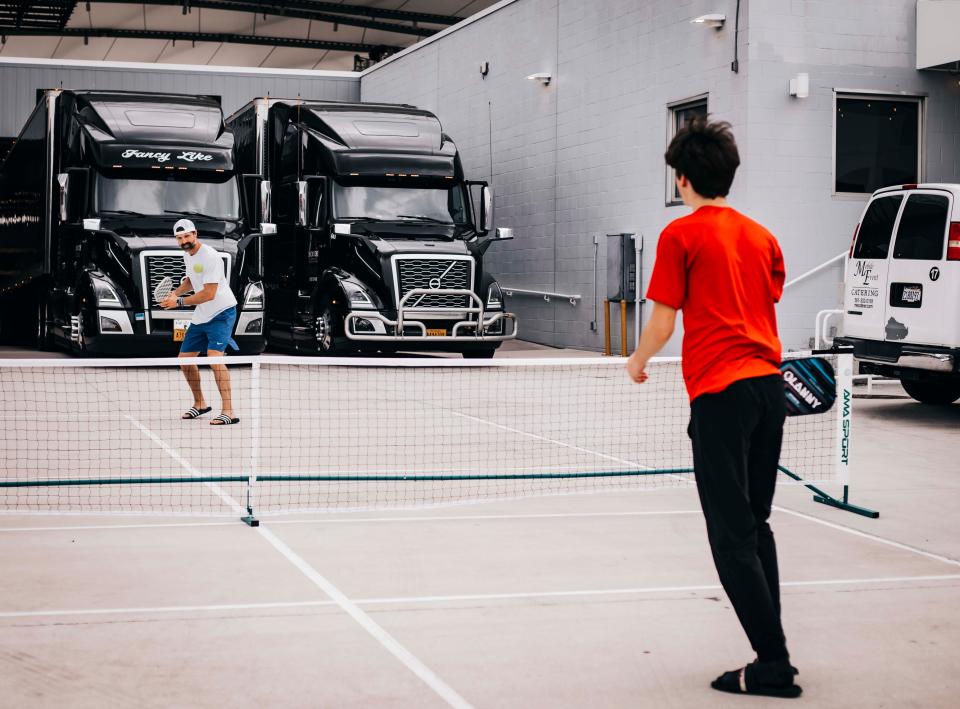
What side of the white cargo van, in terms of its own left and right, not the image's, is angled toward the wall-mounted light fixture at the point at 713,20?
left

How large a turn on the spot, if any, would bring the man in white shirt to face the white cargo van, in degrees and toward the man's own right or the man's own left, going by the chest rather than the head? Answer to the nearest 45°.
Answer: approximately 135° to the man's own left

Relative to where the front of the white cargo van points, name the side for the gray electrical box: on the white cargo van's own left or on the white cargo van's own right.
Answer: on the white cargo van's own left

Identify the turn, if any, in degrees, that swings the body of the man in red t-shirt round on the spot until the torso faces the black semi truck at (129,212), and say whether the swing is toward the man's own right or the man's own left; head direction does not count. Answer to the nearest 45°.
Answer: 0° — they already face it

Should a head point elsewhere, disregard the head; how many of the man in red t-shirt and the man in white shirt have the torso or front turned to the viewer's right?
0

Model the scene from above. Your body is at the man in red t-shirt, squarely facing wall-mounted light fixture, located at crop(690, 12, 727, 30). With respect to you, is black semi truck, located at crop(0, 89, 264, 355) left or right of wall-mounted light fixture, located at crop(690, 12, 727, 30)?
left

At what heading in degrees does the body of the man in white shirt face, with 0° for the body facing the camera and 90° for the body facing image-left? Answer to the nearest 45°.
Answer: approximately 45°

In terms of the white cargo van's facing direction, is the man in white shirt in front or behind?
behind

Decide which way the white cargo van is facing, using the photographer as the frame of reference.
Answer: facing away from the viewer and to the right of the viewer

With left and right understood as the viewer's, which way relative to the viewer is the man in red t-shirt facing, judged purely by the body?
facing away from the viewer and to the left of the viewer

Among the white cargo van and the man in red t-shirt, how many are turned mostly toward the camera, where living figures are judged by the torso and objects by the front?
0

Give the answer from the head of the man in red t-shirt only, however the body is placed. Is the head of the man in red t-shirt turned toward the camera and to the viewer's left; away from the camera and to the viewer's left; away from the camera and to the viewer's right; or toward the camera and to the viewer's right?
away from the camera and to the viewer's left
